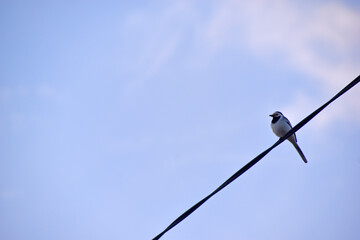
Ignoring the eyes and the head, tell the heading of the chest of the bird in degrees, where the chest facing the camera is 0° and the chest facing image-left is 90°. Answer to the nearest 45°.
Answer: approximately 45°
